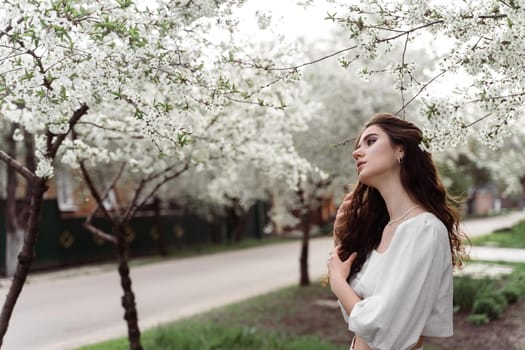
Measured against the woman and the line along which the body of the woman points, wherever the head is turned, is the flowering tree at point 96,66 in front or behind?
in front

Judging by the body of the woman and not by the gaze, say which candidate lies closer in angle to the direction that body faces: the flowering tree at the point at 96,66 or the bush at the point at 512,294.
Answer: the flowering tree

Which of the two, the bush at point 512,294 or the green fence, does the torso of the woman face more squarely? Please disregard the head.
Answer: the green fence

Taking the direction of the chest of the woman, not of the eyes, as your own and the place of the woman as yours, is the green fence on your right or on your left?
on your right

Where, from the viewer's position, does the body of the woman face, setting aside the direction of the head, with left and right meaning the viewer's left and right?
facing to the left of the viewer

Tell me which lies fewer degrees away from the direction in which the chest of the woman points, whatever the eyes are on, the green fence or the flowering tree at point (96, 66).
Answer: the flowering tree
